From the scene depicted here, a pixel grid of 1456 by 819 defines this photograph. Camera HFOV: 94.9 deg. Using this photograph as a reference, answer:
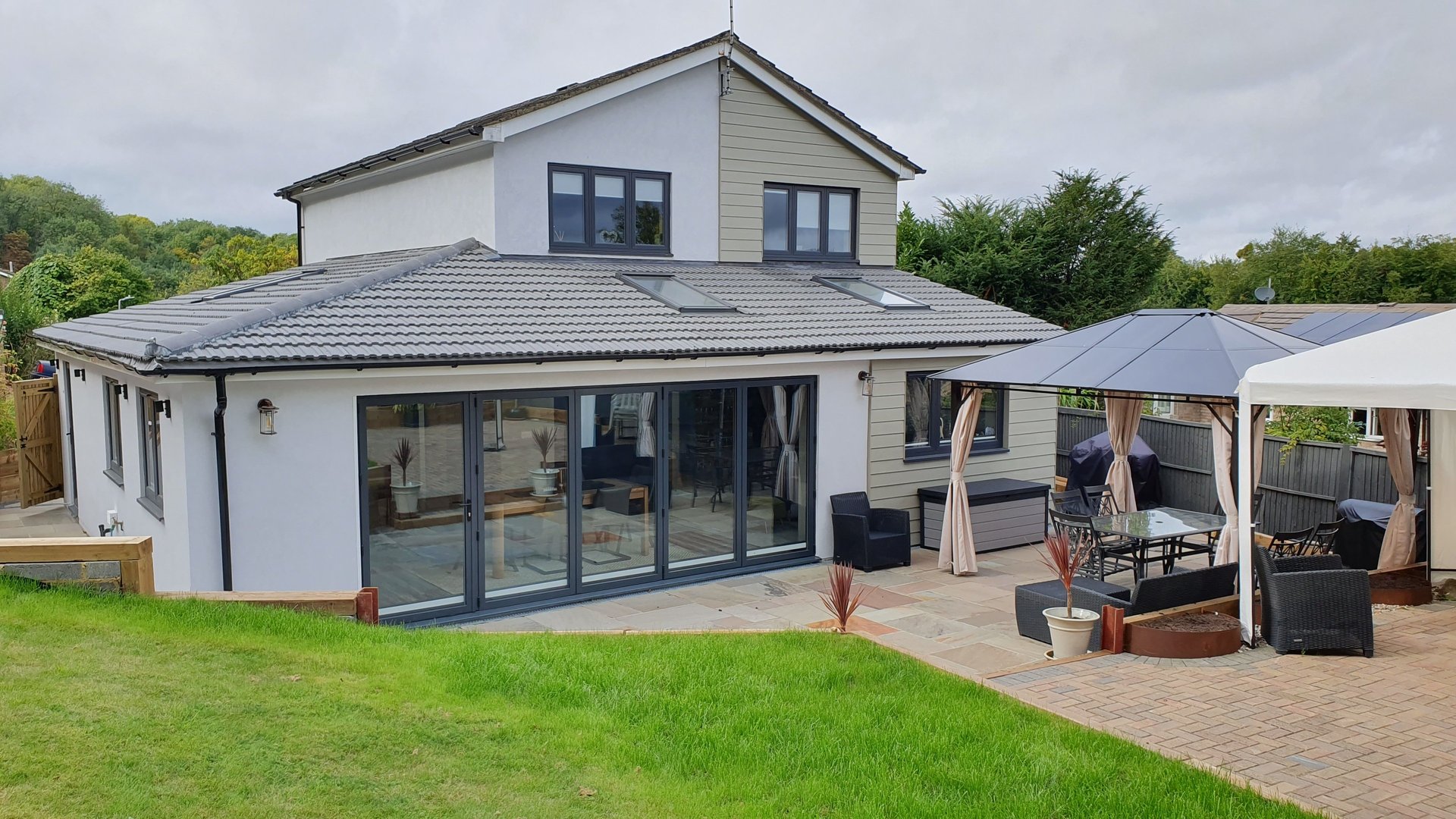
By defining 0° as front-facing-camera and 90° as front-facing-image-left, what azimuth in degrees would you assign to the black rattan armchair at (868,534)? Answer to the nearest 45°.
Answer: approximately 315°

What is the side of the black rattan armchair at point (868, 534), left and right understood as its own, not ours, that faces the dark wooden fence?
left

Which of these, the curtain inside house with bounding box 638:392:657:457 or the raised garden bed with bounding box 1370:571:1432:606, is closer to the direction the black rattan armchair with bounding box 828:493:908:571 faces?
the raised garden bed

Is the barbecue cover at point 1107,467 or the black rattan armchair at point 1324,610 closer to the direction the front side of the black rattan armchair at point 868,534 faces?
the black rattan armchair
